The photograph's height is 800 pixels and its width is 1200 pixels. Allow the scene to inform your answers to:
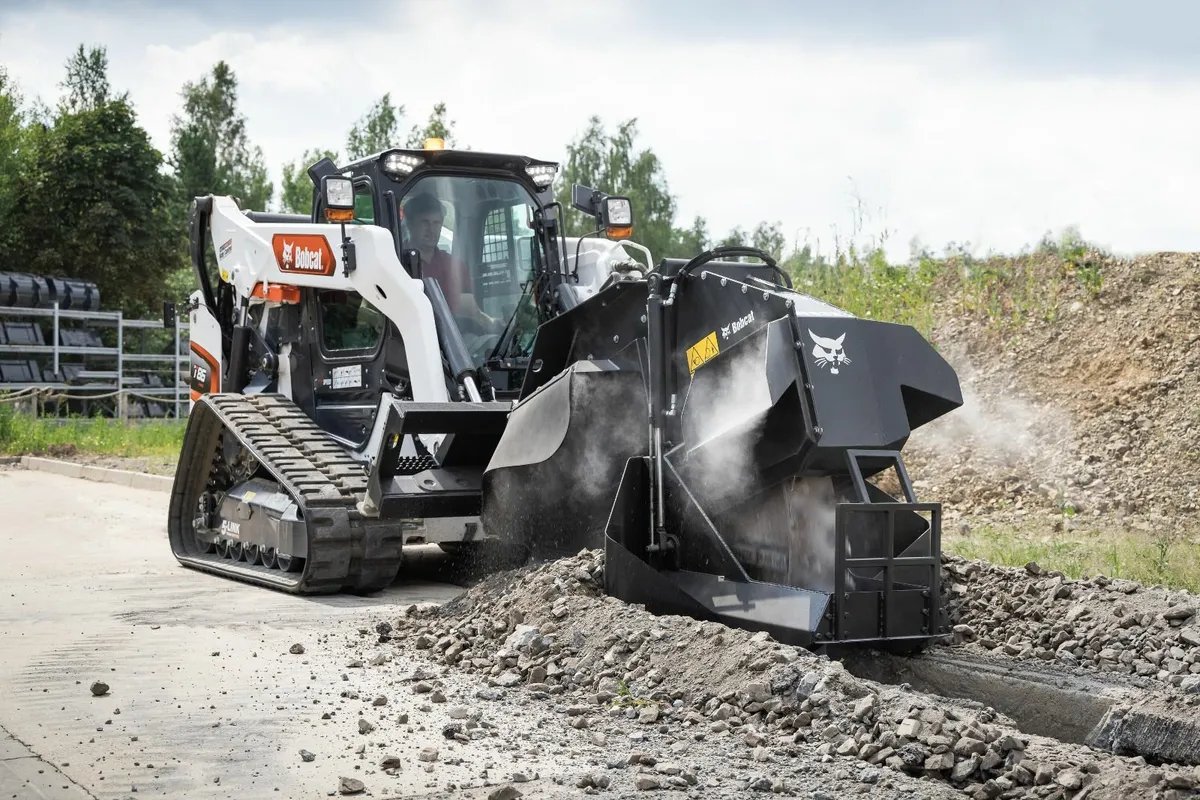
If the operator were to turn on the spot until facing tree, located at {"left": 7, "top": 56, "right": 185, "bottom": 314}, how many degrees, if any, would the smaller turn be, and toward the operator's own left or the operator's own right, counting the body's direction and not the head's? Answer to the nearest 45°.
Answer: approximately 135° to the operator's own left

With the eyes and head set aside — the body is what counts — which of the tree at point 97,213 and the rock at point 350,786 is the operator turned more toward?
the rock

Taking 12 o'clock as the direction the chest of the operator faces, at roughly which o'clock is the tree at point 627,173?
The tree is roughly at 8 o'clock from the operator.

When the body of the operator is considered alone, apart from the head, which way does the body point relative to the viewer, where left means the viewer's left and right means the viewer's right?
facing the viewer and to the right of the viewer

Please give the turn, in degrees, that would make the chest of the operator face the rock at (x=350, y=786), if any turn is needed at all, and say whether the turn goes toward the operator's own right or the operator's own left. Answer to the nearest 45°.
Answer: approximately 45° to the operator's own right

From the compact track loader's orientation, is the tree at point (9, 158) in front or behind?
behind

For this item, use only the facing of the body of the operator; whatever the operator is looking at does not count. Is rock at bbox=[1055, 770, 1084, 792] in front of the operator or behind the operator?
in front

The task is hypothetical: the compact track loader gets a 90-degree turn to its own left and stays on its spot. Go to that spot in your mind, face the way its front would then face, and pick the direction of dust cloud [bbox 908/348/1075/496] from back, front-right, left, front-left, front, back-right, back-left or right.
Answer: front

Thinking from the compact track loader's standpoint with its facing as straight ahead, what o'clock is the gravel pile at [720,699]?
The gravel pile is roughly at 1 o'clock from the compact track loader.

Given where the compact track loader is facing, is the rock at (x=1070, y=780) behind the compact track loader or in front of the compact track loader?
in front

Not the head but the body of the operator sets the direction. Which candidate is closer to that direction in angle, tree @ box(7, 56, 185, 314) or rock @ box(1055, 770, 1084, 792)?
the rock
